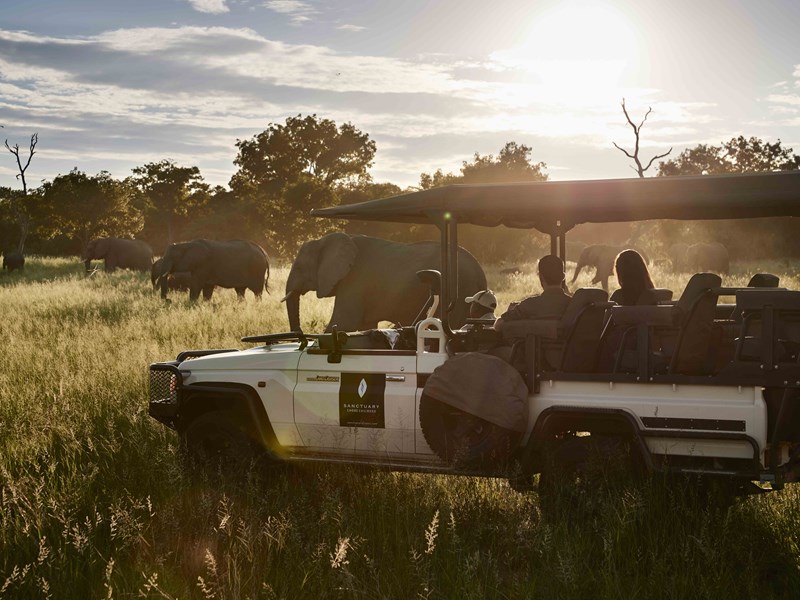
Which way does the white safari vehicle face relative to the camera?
to the viewer's left

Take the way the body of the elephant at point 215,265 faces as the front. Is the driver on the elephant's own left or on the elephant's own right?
on the elephant's own left

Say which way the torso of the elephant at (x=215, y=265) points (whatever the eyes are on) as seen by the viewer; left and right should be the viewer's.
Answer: facing to the left of the viewer

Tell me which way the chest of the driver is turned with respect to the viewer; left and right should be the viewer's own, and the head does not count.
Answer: facing to the left of the viewer

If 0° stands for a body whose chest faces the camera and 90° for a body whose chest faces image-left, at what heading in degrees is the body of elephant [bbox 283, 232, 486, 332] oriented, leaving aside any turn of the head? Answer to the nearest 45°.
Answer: approximately 90°

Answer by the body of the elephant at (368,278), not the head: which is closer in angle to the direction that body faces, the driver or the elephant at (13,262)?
the elephant
